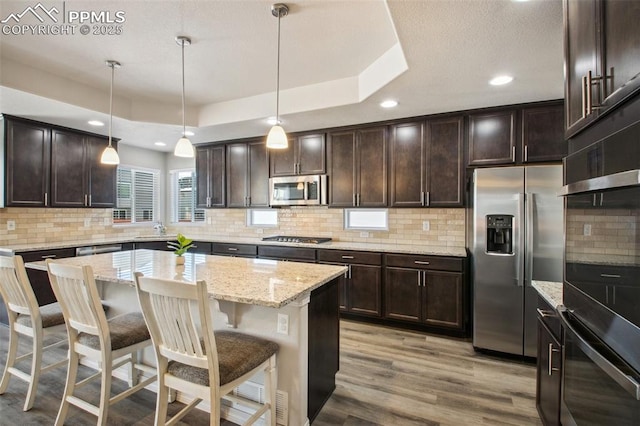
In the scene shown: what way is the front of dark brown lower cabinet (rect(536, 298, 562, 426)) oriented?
to the viewer's left

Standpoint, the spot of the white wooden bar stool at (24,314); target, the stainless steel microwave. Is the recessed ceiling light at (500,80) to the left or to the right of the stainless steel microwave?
right

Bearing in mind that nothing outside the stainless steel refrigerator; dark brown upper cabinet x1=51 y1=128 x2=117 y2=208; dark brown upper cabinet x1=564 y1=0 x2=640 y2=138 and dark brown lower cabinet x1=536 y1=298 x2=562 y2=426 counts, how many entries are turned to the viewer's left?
2

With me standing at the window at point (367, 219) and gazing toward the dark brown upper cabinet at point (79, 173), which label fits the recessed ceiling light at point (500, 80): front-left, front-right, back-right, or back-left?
back-left

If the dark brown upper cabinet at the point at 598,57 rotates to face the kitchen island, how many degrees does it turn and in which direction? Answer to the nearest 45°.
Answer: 0° — it already faces it

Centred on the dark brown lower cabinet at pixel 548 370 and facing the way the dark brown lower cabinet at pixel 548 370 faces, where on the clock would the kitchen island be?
The kitchen island is roughly at 11 o'clock from the dark brown lower cabinet.

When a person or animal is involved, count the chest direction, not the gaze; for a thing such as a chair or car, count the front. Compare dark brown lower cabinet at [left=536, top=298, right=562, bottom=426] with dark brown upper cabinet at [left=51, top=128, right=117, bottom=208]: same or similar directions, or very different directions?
very different directions

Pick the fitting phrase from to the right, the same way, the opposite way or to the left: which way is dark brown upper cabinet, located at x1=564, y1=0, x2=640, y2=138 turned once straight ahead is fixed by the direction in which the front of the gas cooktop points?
to the right
